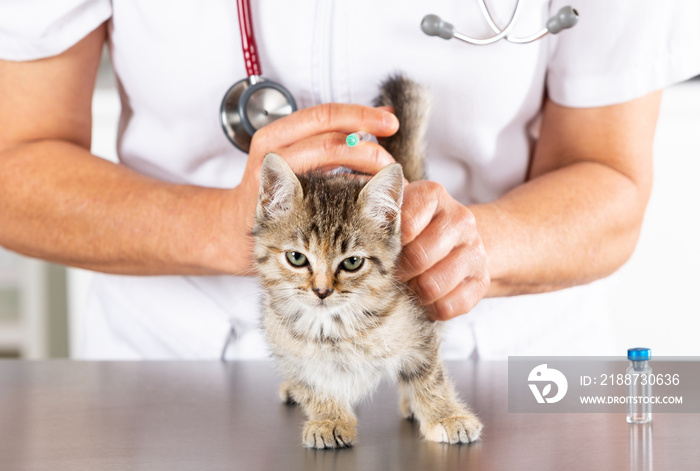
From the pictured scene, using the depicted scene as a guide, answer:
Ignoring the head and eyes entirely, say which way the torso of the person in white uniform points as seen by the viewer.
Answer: toward the camera
